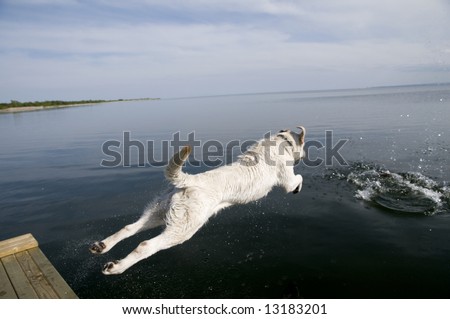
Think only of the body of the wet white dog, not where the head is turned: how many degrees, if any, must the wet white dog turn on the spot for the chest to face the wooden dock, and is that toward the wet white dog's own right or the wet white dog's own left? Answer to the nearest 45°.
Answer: approximately 135° to the wet white dog's own left

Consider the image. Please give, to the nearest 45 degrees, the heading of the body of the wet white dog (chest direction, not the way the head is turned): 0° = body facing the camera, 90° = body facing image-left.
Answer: approximately 225°
